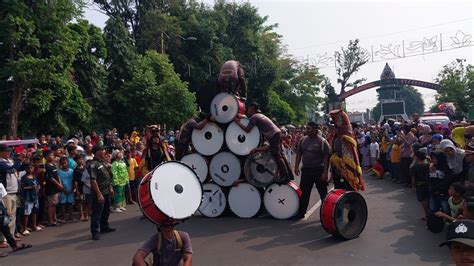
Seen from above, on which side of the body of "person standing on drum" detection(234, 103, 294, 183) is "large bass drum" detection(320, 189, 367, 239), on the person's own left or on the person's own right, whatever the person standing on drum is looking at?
on the person's own left

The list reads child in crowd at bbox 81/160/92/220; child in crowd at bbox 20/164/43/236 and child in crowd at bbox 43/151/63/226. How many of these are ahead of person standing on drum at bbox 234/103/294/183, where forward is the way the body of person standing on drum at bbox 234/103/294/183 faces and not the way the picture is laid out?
3

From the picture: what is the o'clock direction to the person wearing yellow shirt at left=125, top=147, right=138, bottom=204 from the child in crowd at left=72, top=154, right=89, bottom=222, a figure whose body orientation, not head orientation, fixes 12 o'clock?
The person wearing yellow shirt is roughly at 9 o'clock from the child in crowd.

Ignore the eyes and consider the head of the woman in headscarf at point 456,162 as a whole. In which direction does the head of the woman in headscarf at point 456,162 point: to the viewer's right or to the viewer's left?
to the viewer's left

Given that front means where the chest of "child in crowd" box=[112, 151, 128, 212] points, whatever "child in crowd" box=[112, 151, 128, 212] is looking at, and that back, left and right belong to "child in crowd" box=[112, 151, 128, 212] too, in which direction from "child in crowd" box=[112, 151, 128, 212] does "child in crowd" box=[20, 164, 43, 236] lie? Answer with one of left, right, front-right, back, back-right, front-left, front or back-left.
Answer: right

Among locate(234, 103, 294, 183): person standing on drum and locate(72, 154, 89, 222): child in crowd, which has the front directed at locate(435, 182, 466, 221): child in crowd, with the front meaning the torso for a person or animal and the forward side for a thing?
locate(72, 154, 89, 222): child in crowd

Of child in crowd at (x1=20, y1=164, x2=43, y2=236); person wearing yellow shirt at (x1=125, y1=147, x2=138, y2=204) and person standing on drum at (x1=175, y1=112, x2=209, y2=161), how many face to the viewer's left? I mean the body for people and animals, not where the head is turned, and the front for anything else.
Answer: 0

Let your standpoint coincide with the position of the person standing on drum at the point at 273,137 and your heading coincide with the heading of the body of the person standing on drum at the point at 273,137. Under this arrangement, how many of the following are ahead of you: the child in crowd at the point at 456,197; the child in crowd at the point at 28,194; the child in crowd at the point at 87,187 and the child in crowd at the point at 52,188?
3
